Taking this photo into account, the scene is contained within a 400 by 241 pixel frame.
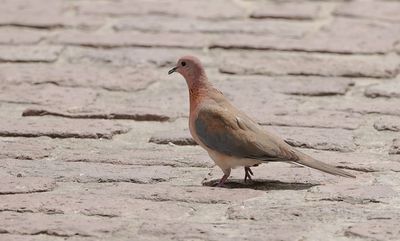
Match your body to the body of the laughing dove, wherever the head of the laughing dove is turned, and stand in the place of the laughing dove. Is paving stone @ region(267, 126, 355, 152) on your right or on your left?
on your right

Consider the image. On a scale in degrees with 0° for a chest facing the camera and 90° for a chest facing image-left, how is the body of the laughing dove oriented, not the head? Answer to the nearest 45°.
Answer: approximately 90°

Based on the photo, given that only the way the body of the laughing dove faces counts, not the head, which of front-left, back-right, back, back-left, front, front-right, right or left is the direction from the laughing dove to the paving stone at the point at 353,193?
back

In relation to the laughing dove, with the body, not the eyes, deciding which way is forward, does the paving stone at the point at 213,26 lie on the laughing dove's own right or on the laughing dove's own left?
on the laughing dove's own right
